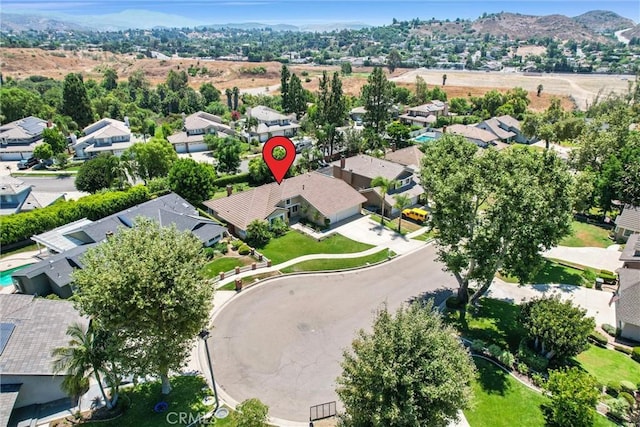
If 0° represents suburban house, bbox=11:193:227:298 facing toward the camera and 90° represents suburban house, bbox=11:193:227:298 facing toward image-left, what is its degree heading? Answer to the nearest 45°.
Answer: approximately 315°

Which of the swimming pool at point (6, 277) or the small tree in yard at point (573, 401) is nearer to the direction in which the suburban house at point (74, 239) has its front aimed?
the small tree in yard

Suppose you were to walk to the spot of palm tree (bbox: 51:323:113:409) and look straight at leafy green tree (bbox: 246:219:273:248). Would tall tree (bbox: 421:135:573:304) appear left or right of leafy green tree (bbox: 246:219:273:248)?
right

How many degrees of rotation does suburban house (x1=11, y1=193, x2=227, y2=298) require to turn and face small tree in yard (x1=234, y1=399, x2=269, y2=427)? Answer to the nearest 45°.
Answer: approximately 45° to its right

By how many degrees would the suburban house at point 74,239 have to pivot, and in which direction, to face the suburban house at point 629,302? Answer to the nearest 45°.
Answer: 0° — it already faces it
